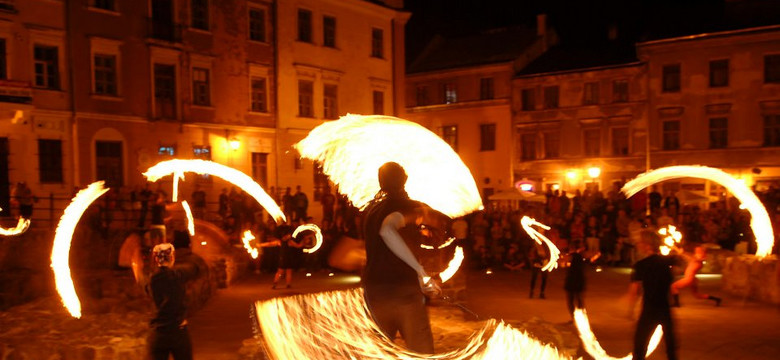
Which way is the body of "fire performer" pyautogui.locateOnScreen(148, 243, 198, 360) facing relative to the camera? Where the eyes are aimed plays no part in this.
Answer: away from the camera

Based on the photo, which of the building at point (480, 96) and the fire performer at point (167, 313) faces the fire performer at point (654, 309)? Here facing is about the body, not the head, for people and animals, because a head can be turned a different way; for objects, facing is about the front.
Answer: the building

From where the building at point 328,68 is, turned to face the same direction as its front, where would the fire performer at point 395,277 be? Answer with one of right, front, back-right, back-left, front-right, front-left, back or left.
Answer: front-right

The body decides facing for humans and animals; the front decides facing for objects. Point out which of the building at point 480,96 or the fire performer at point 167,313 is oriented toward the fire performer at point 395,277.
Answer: the building

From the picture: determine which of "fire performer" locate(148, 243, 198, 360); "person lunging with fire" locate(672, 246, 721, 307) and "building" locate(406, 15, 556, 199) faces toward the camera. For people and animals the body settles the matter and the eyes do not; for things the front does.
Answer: the building

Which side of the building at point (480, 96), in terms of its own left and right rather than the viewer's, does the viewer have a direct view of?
front

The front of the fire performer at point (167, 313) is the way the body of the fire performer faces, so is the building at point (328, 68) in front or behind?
in front

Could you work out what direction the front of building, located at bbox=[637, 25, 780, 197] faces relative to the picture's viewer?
facing the viewer and to the left of the viewer

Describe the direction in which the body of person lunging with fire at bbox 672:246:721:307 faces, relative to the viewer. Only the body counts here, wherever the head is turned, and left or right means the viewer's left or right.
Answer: facing to the left of the viewer

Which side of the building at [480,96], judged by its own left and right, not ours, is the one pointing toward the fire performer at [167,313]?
front

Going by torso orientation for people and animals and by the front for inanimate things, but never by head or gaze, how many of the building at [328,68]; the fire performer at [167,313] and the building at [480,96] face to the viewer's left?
0

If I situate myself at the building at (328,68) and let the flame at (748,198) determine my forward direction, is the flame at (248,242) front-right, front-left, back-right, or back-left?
front-right

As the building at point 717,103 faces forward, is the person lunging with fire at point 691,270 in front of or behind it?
in front

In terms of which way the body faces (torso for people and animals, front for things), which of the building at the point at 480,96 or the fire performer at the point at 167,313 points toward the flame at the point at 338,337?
the building

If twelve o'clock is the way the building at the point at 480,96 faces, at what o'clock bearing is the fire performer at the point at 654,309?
The fire performer is roughly at 12 o'clock from the building.

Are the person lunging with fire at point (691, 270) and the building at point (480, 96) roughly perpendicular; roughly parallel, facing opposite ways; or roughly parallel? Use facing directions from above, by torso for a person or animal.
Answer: roughly perpendicular
